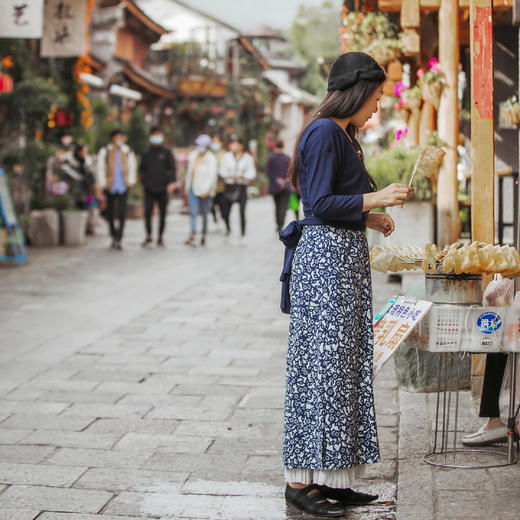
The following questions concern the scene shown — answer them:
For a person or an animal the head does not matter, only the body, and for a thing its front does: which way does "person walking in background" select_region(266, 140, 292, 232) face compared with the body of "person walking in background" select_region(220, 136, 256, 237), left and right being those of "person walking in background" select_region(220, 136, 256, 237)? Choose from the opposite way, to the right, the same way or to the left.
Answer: the opposite way

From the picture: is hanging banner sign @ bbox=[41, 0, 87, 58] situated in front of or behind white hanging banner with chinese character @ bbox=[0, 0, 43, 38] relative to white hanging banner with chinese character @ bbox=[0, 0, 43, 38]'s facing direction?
behind

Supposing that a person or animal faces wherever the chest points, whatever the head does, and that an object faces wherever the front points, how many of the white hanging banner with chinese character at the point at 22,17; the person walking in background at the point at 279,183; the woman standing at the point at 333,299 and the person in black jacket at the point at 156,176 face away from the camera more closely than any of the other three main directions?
1

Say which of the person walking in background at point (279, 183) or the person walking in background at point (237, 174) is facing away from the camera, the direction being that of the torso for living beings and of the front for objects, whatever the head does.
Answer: the person walking in background at point (279, 183)

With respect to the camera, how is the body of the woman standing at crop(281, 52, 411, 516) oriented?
to the viewer's right

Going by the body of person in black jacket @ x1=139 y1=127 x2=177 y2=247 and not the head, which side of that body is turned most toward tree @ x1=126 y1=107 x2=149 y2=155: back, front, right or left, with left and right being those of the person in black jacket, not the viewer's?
back

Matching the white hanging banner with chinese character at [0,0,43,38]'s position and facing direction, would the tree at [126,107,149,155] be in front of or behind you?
behind

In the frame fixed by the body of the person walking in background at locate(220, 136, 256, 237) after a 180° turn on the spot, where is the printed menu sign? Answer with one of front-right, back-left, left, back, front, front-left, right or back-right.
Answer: back

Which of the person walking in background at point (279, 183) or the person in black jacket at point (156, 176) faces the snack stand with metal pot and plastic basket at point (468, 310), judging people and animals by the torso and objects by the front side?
the person in black jacket

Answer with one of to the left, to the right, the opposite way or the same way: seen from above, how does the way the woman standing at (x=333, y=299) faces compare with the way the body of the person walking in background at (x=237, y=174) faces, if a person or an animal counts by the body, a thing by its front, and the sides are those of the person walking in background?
to the left

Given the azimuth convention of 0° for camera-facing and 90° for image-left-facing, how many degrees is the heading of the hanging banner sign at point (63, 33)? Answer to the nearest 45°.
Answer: approximately 0°

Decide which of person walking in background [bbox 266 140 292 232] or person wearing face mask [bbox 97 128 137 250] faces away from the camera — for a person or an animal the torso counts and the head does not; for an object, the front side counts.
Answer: the person walking in background

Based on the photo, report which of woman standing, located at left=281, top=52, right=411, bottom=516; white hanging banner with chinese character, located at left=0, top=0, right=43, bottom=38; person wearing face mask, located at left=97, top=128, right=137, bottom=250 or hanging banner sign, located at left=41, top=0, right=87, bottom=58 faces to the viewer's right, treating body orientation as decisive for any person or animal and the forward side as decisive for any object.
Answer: the woman standing

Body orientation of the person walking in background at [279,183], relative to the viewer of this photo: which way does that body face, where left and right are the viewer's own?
facing away from the viewer

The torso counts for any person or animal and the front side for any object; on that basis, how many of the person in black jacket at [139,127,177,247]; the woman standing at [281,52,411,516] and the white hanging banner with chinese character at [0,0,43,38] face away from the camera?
0

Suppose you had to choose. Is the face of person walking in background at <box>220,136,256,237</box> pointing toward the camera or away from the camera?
toward the camera

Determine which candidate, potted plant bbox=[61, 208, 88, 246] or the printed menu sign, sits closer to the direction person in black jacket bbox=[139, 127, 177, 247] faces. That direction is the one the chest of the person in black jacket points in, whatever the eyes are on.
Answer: the printed menu sign
